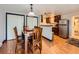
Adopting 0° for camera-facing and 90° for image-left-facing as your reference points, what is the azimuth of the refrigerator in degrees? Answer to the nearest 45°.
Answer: approximately 45°

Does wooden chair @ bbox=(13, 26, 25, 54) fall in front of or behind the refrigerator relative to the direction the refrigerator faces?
in front
